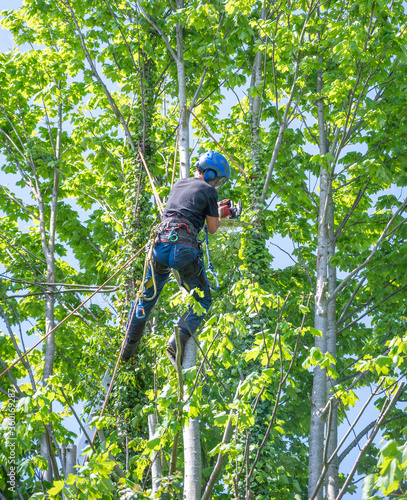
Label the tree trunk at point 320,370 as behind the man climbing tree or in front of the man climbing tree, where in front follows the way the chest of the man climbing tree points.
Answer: in front

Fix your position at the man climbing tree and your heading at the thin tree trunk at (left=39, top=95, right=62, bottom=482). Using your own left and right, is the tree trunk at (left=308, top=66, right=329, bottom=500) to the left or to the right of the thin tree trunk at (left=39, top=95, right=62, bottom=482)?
right

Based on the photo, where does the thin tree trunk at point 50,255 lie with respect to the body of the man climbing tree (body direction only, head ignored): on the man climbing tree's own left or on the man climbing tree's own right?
on the man climbing tree's own left

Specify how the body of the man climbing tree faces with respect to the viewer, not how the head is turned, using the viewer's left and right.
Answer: facing away from the viewer and to the right of the viewer

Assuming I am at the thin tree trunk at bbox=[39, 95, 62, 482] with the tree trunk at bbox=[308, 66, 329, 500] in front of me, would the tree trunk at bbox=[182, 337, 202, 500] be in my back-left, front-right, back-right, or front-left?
front-right
